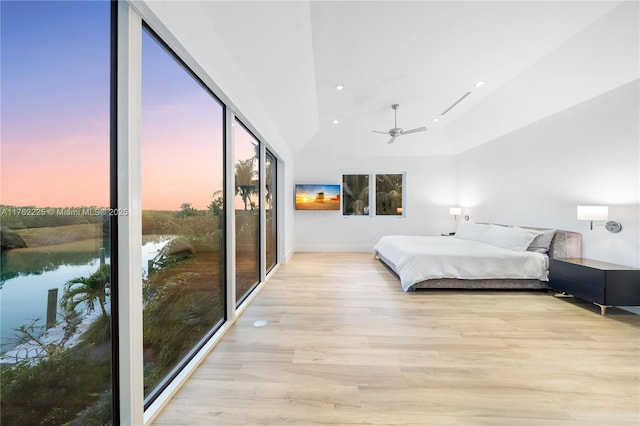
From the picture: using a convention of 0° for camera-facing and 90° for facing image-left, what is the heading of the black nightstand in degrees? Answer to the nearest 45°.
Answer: approximately 45°

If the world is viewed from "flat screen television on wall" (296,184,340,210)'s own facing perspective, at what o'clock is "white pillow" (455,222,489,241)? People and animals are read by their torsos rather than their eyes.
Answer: The white pillow is roughly at 10 o'clock from the flat screen television on wall.

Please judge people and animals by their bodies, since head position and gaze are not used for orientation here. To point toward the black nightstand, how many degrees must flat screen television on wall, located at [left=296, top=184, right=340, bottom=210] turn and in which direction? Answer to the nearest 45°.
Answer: approximately 45° to its left

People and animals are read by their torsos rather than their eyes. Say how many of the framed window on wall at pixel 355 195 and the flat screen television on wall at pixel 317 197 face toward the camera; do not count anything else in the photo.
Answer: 2

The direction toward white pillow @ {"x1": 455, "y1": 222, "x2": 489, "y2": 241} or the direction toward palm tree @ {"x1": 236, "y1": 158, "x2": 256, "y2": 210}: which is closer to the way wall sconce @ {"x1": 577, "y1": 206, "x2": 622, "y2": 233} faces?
the palm tree

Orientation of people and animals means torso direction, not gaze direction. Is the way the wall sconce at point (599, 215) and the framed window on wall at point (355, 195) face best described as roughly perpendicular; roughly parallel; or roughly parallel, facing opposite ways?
roughly perpendicular

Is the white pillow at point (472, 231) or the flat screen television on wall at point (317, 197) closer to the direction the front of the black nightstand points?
the flat screen television on wall

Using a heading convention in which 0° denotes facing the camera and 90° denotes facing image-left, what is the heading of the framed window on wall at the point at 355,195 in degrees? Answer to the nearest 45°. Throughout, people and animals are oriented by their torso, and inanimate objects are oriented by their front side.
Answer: approximately 0°

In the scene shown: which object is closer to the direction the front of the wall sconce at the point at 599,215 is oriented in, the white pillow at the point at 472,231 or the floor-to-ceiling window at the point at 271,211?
the floor-to-ceiling window

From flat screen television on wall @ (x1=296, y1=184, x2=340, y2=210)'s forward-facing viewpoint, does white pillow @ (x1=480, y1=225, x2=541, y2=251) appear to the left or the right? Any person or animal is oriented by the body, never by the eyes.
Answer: on its left
